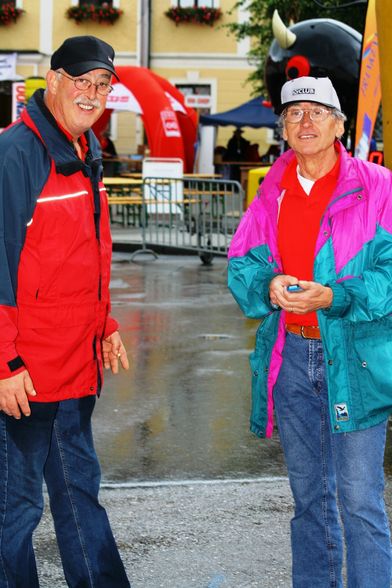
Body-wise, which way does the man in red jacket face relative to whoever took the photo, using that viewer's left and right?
facing the viewer and to the right of the viewer

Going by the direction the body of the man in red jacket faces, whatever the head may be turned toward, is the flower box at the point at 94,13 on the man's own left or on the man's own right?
on the man's own left

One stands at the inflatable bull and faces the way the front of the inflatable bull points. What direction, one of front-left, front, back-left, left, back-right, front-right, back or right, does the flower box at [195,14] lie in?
right

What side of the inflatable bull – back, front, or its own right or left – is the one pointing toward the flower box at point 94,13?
right

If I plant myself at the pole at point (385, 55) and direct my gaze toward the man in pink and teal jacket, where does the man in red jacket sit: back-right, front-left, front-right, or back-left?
front-right

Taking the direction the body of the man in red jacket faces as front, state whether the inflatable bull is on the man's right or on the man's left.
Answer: on the man's left

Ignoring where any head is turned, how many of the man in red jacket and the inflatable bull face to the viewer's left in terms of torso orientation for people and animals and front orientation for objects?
1

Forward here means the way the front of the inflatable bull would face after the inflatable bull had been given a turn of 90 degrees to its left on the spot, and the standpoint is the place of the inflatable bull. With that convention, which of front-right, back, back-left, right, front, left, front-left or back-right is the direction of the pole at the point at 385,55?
front

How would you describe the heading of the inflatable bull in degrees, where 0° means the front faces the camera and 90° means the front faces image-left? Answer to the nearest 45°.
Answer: approximately 90°

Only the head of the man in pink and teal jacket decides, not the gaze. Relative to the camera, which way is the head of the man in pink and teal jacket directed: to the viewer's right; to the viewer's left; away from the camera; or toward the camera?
toward the camera

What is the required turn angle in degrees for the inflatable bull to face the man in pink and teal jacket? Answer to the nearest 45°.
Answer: approximately 90° to its left

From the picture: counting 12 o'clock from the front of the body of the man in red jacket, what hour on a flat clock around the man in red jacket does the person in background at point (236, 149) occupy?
The person in background is roughly at 8 o'clock from the man in red jacket.

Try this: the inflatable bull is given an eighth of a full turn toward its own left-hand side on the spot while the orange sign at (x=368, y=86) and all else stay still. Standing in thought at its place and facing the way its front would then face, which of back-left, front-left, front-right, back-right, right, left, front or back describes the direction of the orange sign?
front-left

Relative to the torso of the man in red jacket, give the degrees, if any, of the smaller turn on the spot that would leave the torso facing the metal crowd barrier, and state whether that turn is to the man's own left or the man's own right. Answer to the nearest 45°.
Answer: approximately 135° to the man's own left

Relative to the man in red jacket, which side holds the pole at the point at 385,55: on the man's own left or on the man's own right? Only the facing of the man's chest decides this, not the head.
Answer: on the man's own left
